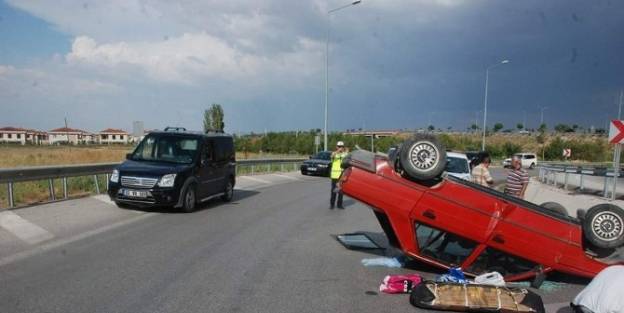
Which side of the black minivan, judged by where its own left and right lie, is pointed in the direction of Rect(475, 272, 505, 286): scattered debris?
left

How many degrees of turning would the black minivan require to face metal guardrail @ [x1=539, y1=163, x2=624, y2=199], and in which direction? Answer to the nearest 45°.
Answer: approximately 135° to its left

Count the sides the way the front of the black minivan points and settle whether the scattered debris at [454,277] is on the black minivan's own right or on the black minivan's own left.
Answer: on the black minivan's own left

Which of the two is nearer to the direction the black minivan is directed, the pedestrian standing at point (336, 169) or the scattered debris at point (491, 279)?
the scattered debris

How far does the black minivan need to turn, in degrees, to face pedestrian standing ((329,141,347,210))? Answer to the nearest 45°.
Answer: approximately 135° to its left

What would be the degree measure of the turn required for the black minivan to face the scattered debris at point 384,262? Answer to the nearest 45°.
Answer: approximately 90° to its left

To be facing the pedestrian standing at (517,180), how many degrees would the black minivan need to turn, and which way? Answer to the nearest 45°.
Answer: approximately 90° to its left

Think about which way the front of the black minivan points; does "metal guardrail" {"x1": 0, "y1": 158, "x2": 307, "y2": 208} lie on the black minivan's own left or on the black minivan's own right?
on the black minivan's own right

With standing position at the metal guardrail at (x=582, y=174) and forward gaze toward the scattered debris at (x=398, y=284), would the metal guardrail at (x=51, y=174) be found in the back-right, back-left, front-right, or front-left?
front-right
